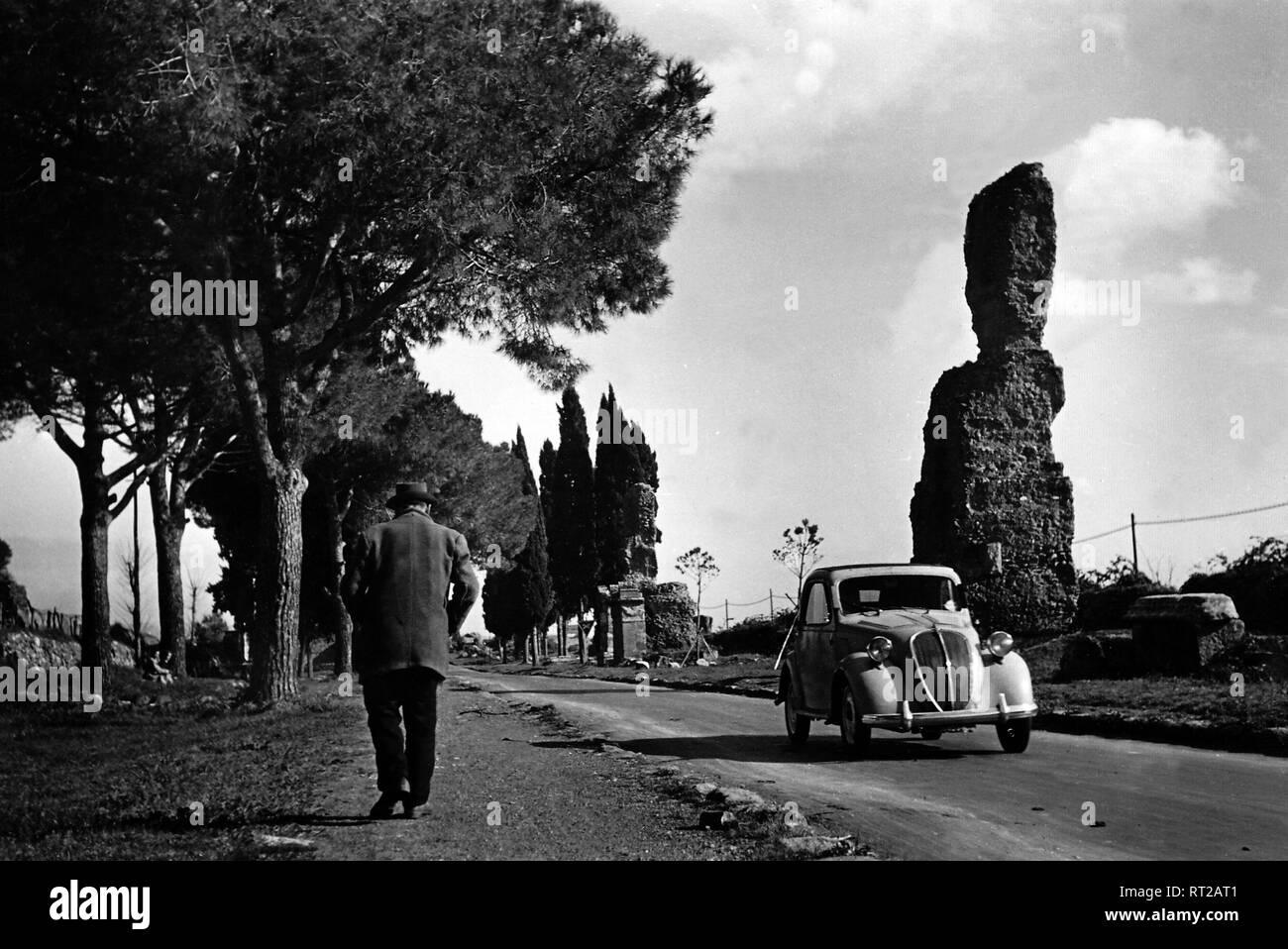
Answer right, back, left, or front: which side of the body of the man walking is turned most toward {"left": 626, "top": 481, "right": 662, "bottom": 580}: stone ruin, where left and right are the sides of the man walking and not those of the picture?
front

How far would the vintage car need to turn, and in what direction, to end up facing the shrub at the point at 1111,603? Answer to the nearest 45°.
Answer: approximately 135° to its left

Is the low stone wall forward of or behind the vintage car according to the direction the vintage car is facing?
behind

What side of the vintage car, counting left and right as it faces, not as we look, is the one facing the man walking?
right

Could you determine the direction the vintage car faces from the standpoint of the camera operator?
facing the viewer and to the right of the viewer

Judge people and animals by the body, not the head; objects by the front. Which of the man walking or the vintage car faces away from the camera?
the man walking

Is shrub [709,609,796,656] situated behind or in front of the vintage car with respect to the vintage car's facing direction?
behind

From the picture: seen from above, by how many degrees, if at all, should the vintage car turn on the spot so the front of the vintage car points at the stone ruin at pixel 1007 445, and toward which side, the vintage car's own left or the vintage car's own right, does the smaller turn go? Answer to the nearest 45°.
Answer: approximately 135° to the vintage car's own left

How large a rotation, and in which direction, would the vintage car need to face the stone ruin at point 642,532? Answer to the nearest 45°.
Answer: approximately 135° to its left

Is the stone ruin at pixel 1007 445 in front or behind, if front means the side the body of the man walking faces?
in front

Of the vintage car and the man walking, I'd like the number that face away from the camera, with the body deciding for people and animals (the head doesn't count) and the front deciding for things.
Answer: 1

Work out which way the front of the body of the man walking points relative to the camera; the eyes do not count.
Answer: away from the camera

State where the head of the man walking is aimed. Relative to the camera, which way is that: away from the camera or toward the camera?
away from the camera

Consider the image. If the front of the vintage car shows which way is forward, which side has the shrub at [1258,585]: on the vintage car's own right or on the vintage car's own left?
on the vintage car's own left
